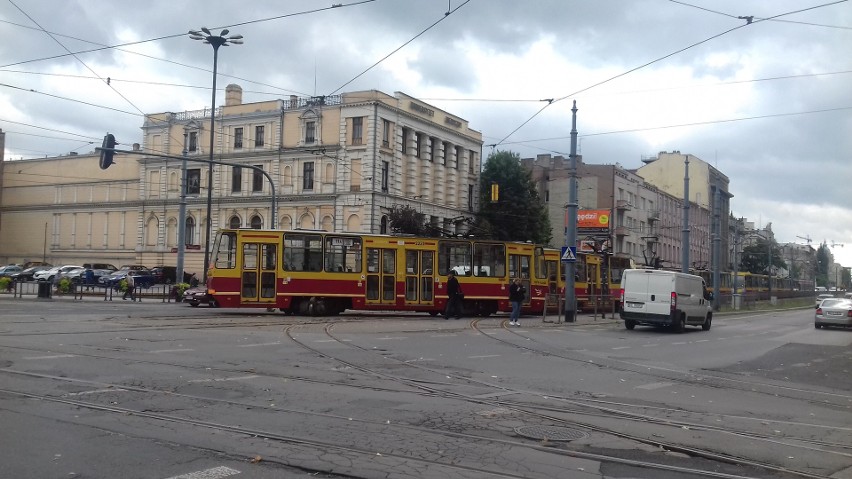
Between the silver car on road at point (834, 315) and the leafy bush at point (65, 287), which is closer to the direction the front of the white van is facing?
the silver car on road

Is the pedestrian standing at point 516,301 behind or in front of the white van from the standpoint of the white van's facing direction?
behind

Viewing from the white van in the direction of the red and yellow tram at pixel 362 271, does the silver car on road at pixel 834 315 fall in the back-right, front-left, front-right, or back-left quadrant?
back-right

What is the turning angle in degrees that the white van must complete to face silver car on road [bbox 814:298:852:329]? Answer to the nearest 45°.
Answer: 0° — it already faces it
